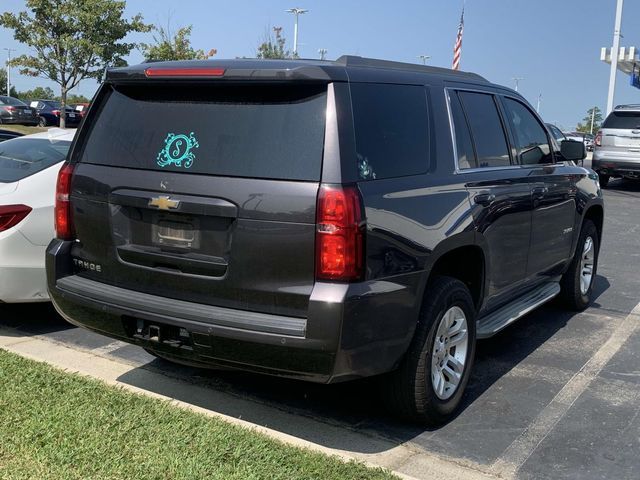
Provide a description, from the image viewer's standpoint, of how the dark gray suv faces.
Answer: facing away from the viewer and to the right of the viewer

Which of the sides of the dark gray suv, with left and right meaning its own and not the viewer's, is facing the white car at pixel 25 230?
left

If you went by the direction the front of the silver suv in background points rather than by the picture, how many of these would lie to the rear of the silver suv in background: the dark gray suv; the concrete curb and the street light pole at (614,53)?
2

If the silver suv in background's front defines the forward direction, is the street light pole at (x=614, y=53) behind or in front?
in front

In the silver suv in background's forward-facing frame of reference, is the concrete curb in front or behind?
behind

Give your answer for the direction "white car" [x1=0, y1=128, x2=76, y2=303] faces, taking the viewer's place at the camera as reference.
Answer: facing away from the viewer and to the right of the viewer

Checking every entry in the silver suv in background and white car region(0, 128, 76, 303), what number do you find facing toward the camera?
0

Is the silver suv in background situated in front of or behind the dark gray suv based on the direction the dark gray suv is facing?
in front

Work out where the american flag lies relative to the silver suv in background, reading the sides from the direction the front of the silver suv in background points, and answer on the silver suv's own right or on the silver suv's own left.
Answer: on the silver suv's own left

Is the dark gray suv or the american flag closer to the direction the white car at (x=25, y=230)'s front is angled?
the american flag

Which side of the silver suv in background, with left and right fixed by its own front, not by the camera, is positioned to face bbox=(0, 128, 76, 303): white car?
back

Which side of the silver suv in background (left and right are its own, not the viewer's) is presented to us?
back
